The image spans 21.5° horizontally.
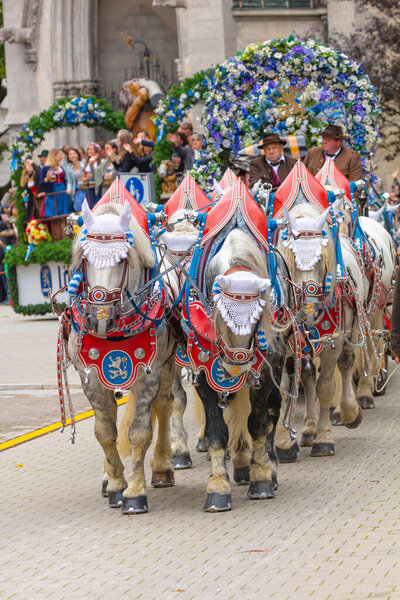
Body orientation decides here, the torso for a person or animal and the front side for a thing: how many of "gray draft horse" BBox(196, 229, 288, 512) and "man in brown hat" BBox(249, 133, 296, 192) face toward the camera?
2

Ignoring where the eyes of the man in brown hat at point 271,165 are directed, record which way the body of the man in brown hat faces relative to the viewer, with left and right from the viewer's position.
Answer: facing the viewer

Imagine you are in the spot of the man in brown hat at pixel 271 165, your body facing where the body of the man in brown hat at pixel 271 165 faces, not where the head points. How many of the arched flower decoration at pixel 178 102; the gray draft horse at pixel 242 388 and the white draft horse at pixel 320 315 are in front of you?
2

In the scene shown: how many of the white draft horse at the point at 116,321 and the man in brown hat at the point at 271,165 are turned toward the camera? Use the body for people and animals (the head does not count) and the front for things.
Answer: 2

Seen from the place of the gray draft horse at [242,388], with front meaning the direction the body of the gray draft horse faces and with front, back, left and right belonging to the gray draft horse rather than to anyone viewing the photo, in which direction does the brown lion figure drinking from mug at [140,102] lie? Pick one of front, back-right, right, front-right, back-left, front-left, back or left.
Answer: back

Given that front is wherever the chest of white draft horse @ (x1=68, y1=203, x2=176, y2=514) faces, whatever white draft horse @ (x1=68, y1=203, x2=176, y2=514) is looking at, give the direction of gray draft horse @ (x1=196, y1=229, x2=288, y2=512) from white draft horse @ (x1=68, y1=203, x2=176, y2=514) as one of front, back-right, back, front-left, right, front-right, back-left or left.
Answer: left

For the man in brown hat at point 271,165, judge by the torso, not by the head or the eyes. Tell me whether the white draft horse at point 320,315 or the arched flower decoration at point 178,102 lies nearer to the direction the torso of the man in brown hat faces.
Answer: the white draft horse

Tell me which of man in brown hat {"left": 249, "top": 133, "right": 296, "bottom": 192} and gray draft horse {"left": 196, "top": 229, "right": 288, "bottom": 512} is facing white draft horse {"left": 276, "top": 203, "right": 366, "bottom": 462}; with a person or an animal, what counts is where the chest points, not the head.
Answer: the man in brown hat

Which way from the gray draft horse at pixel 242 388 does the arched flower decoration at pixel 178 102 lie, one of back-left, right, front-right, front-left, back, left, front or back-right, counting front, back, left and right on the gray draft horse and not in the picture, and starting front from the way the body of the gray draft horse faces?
back
